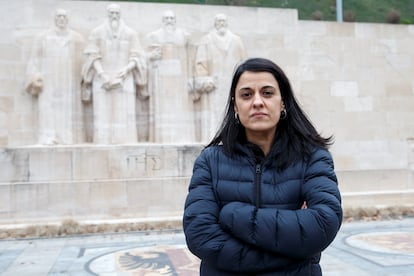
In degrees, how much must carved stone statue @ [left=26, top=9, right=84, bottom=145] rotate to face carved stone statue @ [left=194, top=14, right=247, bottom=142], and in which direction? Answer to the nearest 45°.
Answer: approximately 90° to its left

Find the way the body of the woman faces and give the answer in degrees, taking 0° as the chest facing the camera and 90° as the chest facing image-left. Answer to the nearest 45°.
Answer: approximately 0°

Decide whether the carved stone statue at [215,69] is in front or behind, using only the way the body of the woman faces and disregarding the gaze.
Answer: behind

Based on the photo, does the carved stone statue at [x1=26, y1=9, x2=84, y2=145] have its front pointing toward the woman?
yes

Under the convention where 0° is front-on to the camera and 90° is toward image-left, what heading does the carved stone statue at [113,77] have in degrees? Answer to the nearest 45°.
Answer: approximately 0°

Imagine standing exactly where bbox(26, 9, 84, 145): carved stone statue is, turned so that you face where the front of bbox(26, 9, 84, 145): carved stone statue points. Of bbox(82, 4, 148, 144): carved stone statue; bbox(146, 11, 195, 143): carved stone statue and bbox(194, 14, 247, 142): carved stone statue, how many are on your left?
3

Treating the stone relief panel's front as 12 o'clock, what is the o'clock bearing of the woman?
The woman is roughly at 12 o'clock from the stone relief panel.
